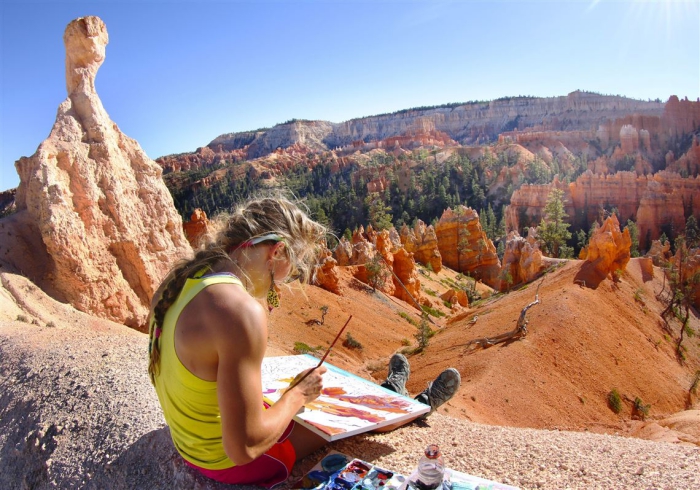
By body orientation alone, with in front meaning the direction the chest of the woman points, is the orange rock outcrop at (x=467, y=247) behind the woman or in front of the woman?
in front

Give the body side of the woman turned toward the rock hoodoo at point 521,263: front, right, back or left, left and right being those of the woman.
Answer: front

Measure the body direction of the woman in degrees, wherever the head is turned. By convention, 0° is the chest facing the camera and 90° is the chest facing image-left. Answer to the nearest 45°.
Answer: approximately 225°

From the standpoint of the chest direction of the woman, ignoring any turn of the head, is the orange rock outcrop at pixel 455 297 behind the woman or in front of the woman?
in front

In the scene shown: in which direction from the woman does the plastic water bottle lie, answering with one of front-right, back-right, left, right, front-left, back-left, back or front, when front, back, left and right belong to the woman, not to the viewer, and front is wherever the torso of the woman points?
front-right

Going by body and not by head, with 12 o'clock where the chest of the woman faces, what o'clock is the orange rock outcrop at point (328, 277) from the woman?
The orange rock outcrop is roughly at 11 o'clock from the woman.

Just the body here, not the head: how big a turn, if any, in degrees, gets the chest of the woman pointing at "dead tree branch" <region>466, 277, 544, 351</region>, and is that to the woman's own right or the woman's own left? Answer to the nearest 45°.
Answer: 0° — they already face it

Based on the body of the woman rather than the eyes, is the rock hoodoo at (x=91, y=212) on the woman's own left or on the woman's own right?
on the woman's own left

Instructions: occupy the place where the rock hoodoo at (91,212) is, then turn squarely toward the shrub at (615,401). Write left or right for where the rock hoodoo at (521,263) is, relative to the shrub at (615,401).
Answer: left

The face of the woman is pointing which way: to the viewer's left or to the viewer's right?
to the viewer's right

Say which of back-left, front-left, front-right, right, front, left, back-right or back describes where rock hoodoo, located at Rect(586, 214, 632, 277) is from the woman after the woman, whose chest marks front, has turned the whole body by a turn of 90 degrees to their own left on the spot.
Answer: right
